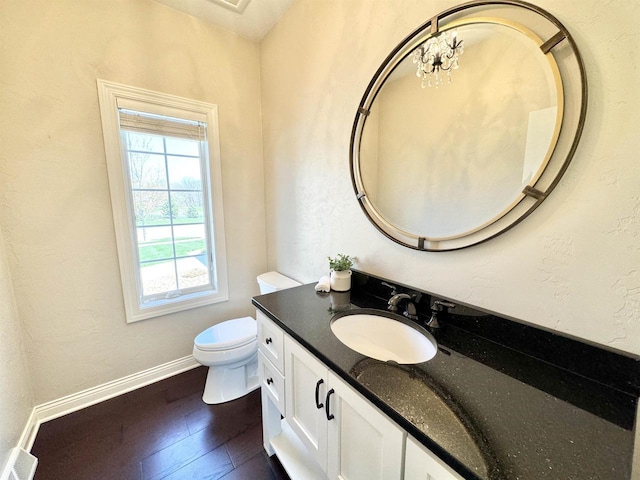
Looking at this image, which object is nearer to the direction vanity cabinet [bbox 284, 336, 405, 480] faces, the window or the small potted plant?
the window

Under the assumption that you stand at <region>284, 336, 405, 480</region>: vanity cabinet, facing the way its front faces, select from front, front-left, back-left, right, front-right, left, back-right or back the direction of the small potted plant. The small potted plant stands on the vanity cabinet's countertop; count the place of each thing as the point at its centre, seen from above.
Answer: back-right

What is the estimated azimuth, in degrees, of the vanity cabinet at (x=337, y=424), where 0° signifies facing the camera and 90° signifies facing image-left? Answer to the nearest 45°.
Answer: approximately 45°

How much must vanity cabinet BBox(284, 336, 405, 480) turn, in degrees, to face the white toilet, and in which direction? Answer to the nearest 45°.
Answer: approximately 90° to its right

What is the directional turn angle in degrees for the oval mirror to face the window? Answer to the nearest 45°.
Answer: approximately 45° to its right

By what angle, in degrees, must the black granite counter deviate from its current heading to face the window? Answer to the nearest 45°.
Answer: approximately 45° to its right

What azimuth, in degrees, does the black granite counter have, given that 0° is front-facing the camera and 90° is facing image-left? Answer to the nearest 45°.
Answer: approximately 45°

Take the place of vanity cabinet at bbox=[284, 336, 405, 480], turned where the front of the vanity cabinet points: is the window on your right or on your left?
on your right

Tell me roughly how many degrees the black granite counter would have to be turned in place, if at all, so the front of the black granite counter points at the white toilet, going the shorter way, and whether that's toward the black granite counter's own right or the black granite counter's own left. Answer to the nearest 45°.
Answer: approximately 45° to the black granite counter's own right

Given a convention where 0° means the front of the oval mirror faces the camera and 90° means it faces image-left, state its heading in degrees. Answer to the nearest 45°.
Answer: approximately 45°
